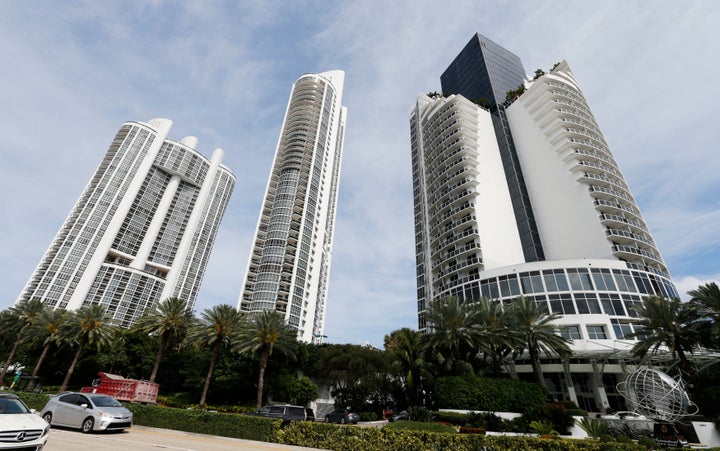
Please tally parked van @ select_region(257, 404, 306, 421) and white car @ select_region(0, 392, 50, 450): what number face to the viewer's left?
1

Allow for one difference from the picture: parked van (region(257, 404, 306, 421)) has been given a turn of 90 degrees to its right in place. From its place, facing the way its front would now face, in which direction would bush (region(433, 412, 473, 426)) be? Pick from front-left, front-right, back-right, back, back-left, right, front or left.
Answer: right

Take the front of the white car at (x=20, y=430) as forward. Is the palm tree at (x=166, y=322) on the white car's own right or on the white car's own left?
on the white car's own left

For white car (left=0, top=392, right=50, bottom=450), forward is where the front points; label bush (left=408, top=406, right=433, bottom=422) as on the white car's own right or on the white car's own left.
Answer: on the white car's own left

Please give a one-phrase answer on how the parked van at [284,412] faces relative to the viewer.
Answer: facing to the left of the viewer

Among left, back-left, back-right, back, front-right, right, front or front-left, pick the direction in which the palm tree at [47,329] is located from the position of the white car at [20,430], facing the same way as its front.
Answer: back-left

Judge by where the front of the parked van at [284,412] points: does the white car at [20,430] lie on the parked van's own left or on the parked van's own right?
on the parked van's own left

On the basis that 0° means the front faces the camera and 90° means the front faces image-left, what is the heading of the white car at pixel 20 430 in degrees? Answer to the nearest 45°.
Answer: approximately 315°

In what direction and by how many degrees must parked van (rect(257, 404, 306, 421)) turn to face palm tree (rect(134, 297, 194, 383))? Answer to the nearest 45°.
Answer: approximately 45° to its right

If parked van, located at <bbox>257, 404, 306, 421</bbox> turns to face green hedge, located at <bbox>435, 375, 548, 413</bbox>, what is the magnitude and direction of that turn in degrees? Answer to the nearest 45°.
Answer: approximately 180°

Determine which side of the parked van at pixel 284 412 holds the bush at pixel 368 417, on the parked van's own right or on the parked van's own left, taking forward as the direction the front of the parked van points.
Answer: on the parked van's own right

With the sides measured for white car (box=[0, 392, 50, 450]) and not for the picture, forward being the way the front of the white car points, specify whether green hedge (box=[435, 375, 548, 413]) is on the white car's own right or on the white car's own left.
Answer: on the white car's own left
